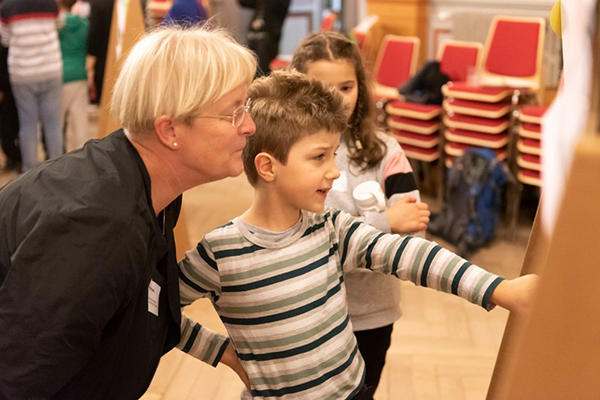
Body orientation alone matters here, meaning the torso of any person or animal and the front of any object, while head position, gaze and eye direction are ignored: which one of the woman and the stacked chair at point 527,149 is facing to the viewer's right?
the woman

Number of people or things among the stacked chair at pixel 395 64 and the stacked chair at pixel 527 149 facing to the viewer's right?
0

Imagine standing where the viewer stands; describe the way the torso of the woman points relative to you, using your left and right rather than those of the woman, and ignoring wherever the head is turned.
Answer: facing to the right of the viewer

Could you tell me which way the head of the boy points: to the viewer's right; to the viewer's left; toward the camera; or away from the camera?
to the viewer's right

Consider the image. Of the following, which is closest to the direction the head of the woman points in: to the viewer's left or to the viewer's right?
to the viewer's right

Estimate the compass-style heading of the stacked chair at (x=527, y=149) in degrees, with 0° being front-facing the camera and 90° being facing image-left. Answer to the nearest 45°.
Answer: approximately 45°

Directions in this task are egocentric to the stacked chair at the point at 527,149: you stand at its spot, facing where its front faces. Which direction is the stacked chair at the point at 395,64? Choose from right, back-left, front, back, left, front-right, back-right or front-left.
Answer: right

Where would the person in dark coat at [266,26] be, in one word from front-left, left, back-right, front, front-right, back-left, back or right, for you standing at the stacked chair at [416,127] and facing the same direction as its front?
right

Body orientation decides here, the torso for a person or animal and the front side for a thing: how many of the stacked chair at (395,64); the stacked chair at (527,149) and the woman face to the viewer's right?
1

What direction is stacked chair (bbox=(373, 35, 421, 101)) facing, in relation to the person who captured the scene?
facing the viewer and to the left of the viewer

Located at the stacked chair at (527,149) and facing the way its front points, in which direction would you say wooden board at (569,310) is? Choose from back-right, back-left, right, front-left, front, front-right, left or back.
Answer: front-left
